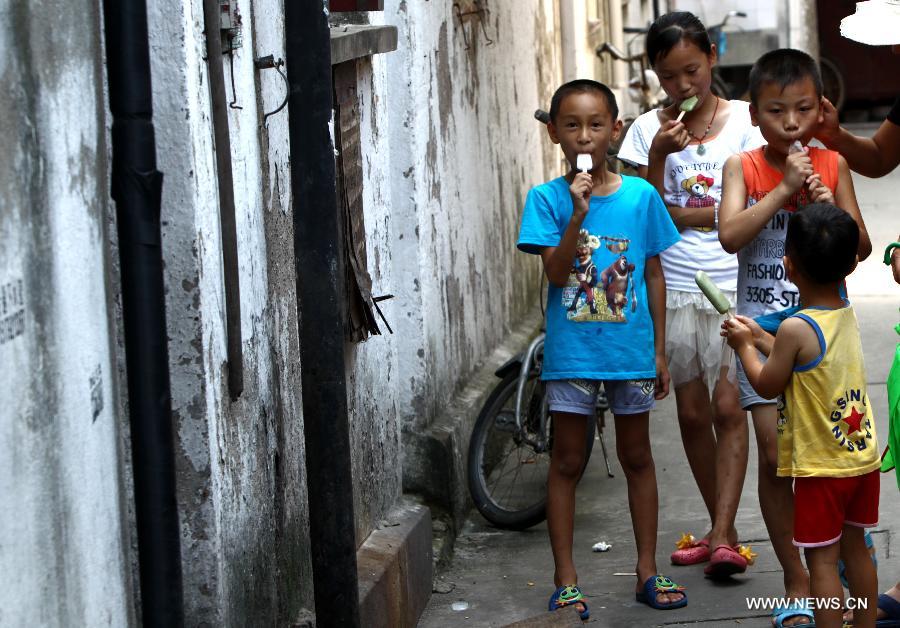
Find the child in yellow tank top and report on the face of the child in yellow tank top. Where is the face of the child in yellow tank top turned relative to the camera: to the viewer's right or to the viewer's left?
to the viewer's left

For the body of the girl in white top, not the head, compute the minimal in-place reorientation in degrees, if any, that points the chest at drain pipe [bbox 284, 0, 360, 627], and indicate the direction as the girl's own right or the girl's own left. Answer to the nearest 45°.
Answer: approximately 45° to the girl's own right

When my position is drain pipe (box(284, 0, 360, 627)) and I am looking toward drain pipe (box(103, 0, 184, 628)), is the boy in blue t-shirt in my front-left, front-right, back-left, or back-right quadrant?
back-left

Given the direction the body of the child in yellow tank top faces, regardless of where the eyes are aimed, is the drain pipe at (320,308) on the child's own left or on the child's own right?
on the child's own left

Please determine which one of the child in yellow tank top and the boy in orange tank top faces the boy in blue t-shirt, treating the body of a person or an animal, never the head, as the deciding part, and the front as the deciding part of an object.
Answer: the child in yellow tank top

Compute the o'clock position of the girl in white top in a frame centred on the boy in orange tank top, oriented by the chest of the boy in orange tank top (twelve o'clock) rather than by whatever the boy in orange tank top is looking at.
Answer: The girl in white top is roughly at 5 o'clock from the boy in orange tank top.

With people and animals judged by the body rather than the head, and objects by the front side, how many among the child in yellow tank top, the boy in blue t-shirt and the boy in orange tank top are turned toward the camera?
2

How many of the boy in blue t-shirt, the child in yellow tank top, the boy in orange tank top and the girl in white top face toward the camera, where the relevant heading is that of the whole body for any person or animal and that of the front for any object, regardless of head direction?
3

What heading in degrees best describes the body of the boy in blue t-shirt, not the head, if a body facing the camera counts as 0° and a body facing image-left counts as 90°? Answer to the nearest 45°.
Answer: approximately 0°

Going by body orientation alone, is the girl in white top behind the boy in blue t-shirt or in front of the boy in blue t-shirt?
behind
